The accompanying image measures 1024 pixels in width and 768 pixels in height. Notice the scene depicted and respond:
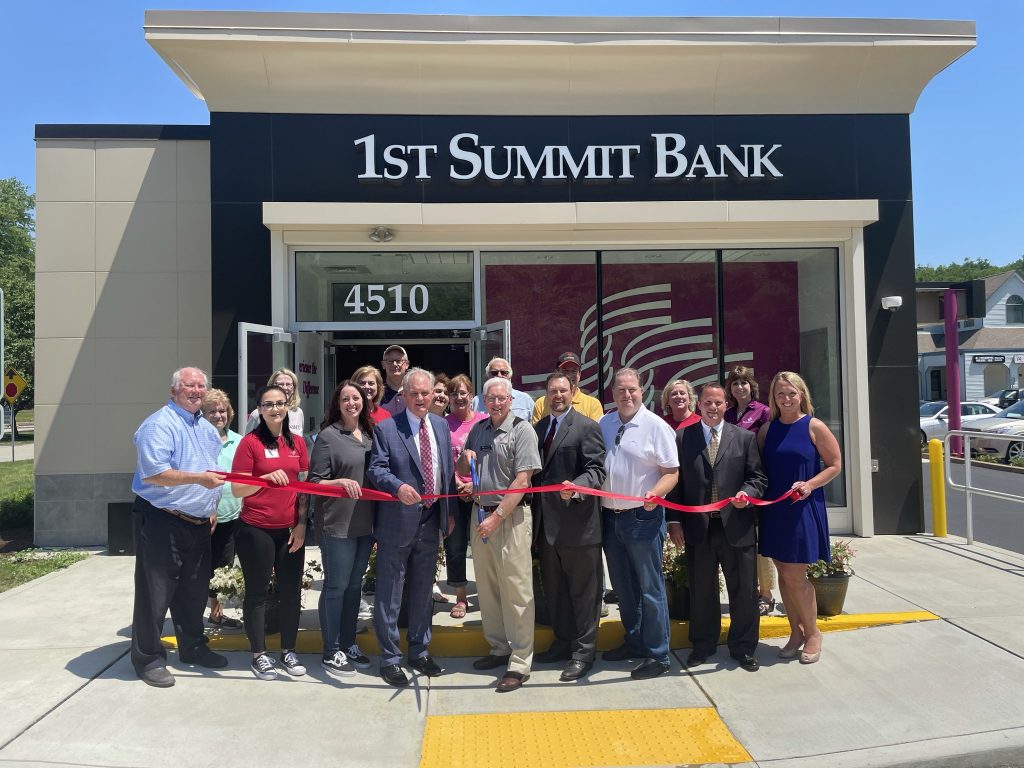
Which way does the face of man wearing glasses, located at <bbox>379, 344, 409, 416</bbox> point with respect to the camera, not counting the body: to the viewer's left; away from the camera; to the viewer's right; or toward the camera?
toward the camera

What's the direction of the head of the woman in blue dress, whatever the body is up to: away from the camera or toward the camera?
toward the camera

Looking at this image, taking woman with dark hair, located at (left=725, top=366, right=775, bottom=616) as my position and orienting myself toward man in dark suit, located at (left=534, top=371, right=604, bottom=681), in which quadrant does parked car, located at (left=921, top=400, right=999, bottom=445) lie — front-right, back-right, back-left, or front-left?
back-right

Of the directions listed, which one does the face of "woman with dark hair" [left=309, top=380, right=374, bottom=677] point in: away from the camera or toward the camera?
toward the camera

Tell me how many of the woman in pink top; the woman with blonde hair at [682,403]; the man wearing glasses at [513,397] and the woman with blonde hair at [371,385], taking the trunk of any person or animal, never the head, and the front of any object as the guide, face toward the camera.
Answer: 4

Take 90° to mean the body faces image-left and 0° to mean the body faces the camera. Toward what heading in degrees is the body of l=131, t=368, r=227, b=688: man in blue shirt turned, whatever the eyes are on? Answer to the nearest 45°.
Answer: approximately 315°

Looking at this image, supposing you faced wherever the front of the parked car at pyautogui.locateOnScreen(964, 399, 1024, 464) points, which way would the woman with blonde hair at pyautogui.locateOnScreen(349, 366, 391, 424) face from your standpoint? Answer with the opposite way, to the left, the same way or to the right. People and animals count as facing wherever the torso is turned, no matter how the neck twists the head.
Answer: to the left

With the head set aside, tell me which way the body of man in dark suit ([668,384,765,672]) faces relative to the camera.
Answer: toward the camera

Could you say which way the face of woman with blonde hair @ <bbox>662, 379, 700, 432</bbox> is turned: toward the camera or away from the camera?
toward the camera

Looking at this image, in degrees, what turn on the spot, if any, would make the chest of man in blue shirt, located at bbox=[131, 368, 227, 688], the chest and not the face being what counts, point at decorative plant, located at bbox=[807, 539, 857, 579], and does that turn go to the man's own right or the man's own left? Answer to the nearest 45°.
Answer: approximately 45° to the man's own left

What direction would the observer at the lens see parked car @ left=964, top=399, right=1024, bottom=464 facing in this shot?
facing the viewer and to the left of the viewer

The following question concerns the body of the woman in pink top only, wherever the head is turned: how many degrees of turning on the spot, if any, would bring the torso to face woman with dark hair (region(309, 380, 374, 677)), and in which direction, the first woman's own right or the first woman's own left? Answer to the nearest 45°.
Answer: approximately 45° to the first woman's own right

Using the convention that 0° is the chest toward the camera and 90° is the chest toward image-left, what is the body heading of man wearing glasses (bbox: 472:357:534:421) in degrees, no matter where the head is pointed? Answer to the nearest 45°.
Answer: approximately 0°

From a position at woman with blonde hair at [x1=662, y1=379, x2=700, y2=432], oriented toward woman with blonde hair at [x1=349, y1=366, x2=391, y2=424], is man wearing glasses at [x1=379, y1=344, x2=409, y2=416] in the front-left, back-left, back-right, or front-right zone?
front-right

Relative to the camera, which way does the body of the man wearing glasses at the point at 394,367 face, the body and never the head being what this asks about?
toward the camera

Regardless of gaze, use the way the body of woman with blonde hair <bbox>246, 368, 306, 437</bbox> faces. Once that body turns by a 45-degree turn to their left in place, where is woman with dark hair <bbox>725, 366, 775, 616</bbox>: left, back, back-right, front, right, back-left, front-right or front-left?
front-left
